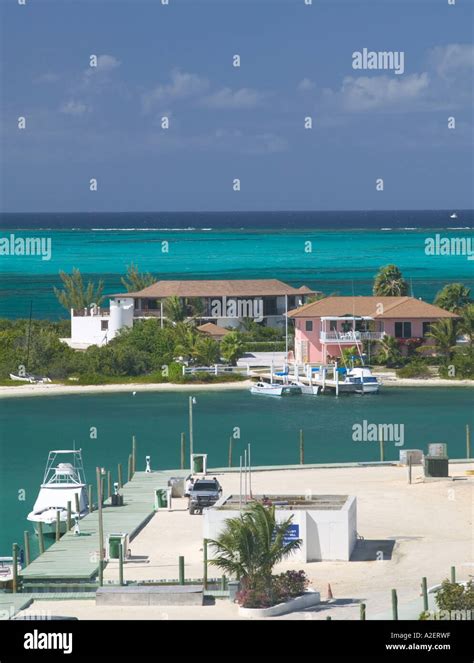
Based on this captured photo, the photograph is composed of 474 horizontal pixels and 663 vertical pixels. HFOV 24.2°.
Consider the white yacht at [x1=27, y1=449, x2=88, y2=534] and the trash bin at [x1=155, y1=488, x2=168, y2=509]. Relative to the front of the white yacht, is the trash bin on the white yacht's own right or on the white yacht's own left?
on the white yacht's own left

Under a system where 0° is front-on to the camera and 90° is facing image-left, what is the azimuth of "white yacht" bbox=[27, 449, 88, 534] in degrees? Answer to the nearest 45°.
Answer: approximately 45°

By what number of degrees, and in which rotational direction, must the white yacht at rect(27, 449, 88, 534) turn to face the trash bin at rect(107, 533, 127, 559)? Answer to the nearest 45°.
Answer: approximately 45° to its left

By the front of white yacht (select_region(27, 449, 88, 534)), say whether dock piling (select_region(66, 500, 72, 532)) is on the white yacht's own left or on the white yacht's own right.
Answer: on the white yacht's own left

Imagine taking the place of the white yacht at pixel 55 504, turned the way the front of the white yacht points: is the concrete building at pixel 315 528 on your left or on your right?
on your left

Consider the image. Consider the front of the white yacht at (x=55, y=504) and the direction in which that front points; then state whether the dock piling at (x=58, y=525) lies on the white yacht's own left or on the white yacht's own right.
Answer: on the white yacht's own left

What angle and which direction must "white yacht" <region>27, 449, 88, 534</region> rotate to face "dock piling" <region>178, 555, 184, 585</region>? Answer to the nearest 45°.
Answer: approximately 45° to its left

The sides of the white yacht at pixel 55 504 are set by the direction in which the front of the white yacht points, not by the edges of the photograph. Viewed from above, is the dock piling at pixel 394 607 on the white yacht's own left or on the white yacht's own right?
on the white yacht's own left

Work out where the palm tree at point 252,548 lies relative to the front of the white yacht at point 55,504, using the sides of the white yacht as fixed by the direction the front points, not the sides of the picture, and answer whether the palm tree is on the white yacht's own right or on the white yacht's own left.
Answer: on the white yacht's own left
